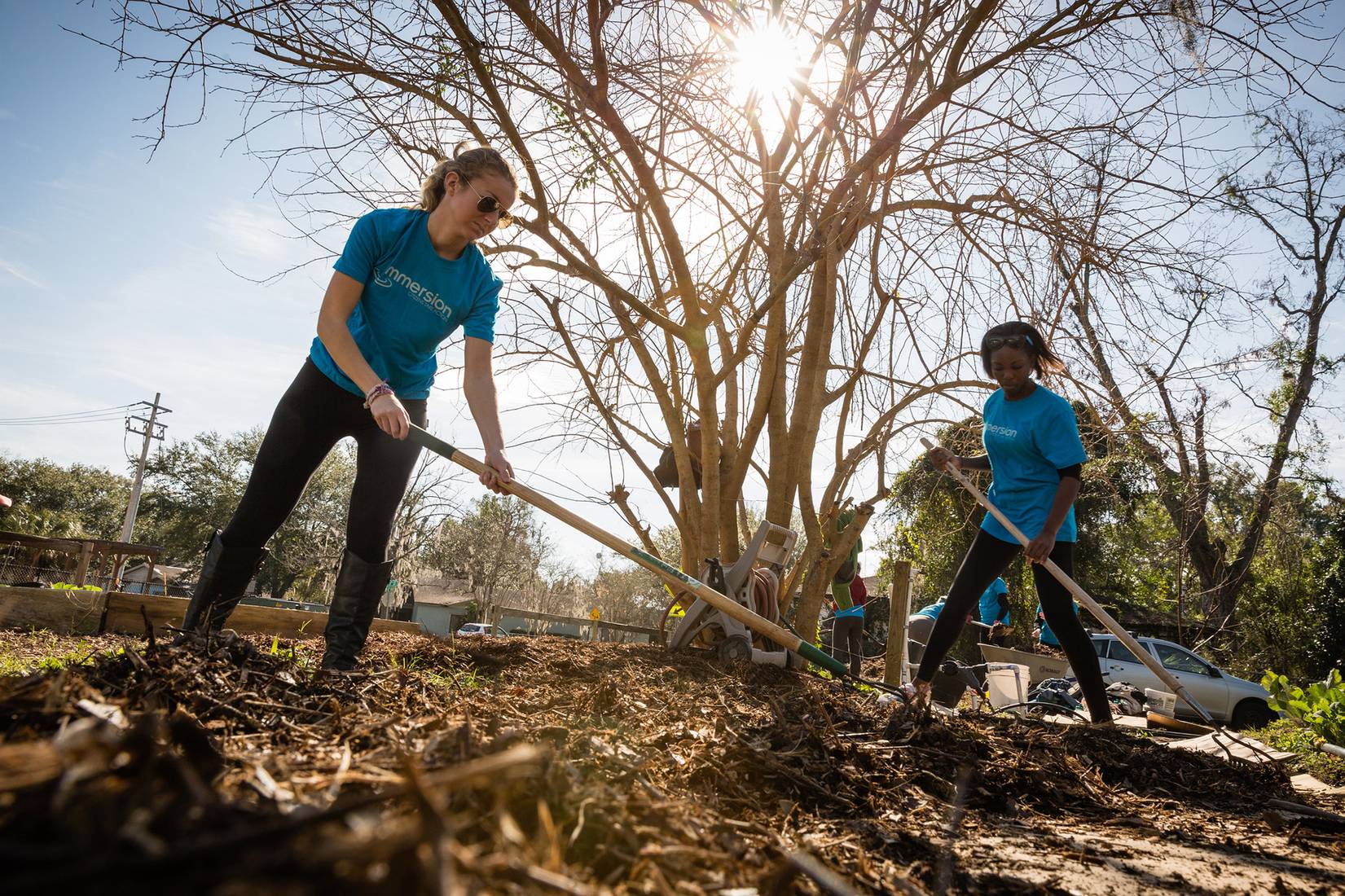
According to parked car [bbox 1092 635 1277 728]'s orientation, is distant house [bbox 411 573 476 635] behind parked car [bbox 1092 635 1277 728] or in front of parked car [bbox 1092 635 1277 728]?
behind

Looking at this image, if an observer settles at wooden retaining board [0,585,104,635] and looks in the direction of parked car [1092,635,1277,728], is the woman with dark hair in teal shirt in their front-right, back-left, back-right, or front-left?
front-right

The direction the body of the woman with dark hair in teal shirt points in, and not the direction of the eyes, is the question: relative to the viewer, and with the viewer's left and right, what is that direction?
facing the viewer and to the left of the viewer

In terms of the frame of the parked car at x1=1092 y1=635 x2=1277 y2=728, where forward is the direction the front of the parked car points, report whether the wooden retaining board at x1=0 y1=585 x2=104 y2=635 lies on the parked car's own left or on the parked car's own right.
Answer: on the parked car's own right

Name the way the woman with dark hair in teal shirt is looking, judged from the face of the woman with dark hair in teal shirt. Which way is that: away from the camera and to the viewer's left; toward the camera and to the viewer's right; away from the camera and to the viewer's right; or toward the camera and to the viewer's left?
toward the camera and to the viewer's left

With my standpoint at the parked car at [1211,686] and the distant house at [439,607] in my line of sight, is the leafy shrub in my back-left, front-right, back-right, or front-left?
back-left

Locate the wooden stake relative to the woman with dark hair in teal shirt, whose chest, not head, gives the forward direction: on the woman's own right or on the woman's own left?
on the woman's own right

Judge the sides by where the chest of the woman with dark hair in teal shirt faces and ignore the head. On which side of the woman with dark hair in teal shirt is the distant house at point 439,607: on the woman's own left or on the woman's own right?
on the woman's own right

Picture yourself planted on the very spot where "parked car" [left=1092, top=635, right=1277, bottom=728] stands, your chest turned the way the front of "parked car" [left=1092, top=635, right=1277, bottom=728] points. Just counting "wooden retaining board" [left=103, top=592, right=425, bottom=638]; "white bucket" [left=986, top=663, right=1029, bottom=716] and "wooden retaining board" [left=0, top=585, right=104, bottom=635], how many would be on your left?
0

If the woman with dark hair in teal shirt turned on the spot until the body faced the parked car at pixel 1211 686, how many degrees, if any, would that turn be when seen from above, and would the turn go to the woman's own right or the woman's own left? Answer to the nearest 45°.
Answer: approximately 135° to the woman's own right

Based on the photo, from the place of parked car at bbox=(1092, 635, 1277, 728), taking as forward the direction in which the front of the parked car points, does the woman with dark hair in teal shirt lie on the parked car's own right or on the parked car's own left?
on the parked car's own right

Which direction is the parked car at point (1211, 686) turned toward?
to the viewer's right
